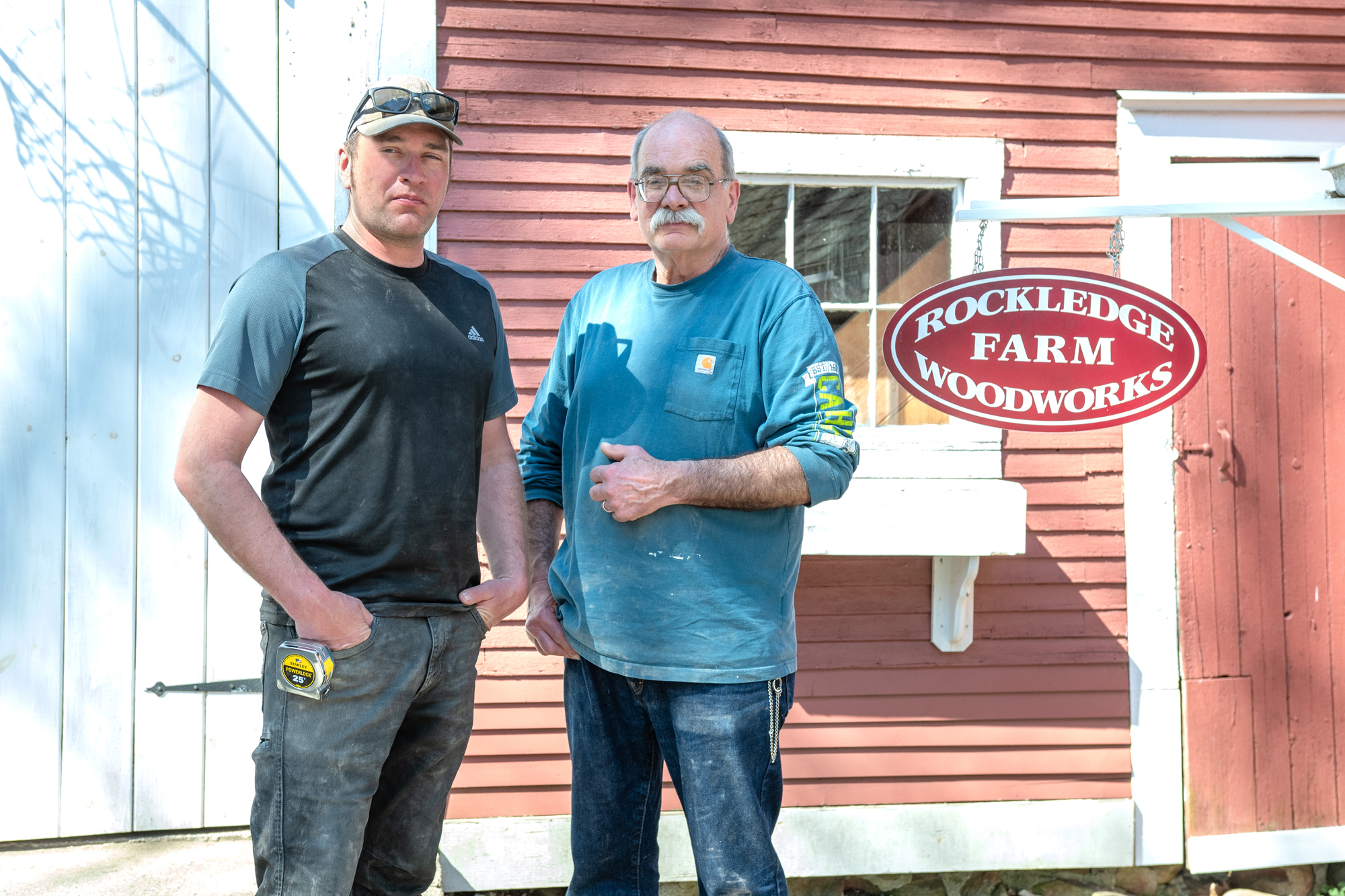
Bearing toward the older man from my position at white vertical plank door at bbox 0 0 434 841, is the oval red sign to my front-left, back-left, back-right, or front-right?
front-left

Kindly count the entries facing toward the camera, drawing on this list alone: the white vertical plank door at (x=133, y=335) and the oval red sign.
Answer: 2

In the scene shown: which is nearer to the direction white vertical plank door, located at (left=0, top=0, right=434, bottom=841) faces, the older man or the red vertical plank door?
the older man

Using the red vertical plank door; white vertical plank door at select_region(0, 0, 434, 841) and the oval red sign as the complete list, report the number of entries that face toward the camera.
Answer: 3

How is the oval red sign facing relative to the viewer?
toward the camera

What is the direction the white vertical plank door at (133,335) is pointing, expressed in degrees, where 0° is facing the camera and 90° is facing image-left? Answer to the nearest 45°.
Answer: approximately 0°

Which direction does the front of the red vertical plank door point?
toward the camera

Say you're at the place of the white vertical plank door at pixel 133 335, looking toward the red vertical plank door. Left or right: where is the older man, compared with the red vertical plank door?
right

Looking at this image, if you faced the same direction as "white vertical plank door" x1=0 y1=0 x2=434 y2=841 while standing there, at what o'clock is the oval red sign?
The oval red sign is roughly at 10 o'clock from the white vertical plank door.

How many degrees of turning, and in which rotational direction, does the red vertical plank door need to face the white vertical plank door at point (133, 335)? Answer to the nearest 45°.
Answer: approximately 45° to its right

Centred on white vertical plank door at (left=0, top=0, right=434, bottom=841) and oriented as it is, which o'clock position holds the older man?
The older man is roughly at 11 o'clock from the white vertical plank door.

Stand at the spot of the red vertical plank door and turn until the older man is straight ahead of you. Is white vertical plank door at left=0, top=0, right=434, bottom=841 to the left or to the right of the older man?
right

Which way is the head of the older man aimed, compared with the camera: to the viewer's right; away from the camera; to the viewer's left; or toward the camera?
toward the camera

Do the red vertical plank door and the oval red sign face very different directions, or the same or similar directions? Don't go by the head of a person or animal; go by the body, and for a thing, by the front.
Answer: same or similar directions

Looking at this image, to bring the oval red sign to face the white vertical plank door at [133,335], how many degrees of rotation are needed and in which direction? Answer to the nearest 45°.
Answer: approximately 90° to its right
